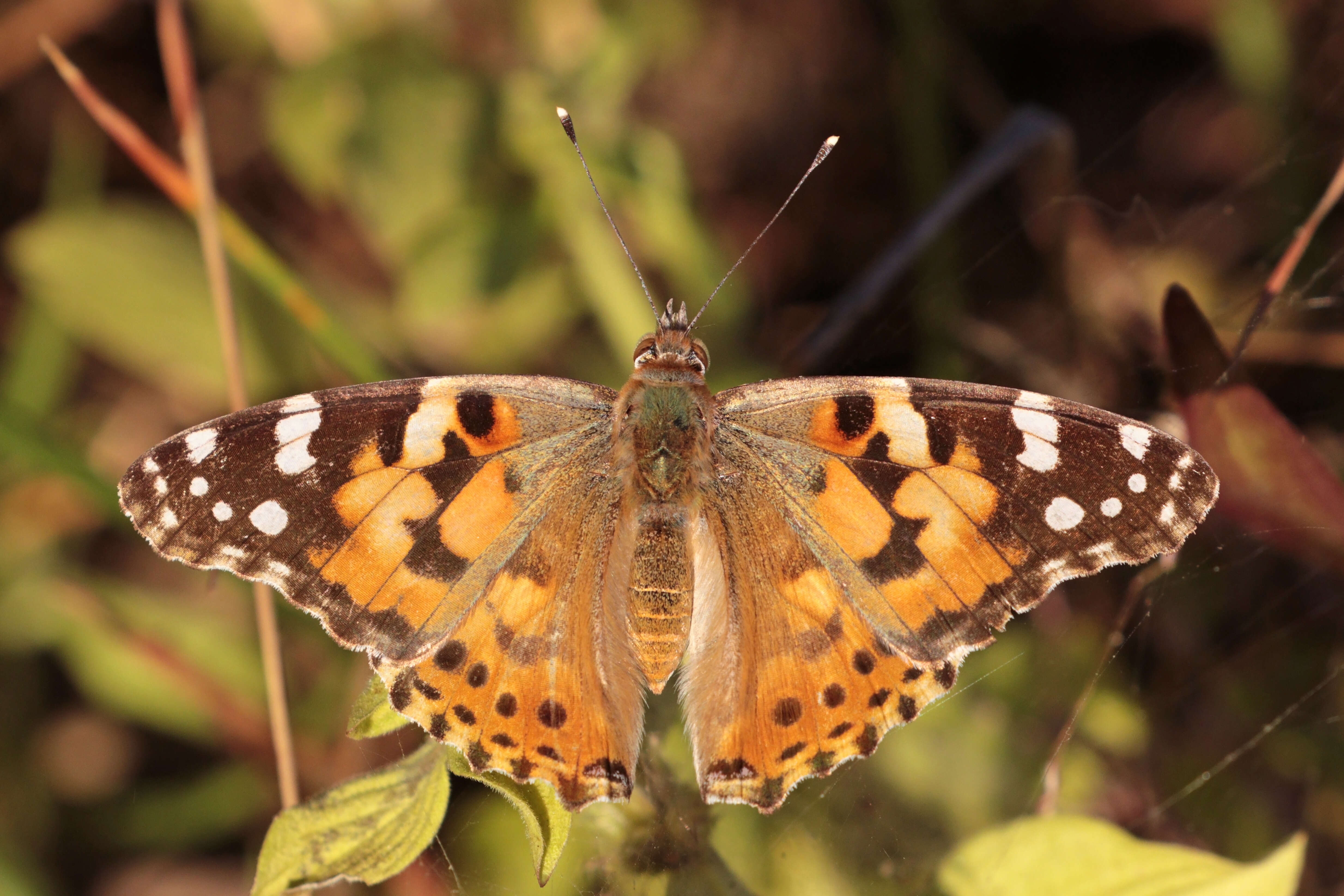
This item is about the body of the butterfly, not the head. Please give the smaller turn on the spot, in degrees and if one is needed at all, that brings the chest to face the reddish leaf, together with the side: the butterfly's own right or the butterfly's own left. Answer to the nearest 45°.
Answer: approximately 90° to the butterfly's own right

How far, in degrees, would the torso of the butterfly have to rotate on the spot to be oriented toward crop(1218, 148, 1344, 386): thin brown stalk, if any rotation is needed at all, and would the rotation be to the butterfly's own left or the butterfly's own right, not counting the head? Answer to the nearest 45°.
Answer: approximately 90° to the butterfly's own right

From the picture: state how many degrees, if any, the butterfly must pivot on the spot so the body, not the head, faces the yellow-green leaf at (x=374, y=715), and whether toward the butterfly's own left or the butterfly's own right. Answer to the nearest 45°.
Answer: approximately 90° to the butterfly's own left

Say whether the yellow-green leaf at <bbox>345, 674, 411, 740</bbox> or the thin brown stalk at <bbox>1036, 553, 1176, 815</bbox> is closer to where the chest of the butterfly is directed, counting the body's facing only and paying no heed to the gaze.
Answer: the thin brown stalk

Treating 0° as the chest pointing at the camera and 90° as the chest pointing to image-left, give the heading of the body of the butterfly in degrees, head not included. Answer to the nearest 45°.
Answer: approximately 180°

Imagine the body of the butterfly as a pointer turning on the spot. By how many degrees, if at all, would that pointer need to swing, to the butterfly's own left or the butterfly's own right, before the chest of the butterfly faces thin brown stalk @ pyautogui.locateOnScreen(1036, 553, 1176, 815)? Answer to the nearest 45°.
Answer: approximately 45° to the butterfly's own right

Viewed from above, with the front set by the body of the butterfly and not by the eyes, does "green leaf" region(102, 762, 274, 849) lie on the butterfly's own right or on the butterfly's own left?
on the butterfly's own left
